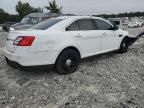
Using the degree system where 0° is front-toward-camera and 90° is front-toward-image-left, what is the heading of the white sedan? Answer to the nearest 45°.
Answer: approximately 225°
